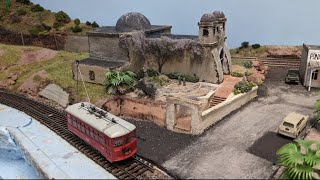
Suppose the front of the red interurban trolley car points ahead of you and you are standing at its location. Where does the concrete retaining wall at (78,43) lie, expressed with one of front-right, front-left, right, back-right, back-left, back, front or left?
back-left

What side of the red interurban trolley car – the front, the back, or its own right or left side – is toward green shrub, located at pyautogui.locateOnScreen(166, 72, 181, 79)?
left

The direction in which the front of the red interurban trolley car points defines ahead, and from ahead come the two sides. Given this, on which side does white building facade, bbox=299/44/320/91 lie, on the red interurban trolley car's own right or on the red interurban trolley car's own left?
on the red interurban trolley car's own left

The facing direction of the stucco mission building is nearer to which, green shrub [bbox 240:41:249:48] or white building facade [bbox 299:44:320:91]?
the white building facade

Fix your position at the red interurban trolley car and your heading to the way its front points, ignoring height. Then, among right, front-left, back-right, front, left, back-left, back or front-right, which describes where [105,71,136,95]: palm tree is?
back-left

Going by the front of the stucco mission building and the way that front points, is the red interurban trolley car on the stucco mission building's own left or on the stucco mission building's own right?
on the stucco mission building's own right

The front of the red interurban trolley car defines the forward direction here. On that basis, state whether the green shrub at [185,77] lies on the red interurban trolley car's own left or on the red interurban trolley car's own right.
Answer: on the red interurban trolley car's own left

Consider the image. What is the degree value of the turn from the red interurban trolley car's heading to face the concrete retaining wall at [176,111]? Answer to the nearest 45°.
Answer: approximately 90° to its left

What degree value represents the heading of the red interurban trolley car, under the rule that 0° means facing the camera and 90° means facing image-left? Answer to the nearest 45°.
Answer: approximately 315°
